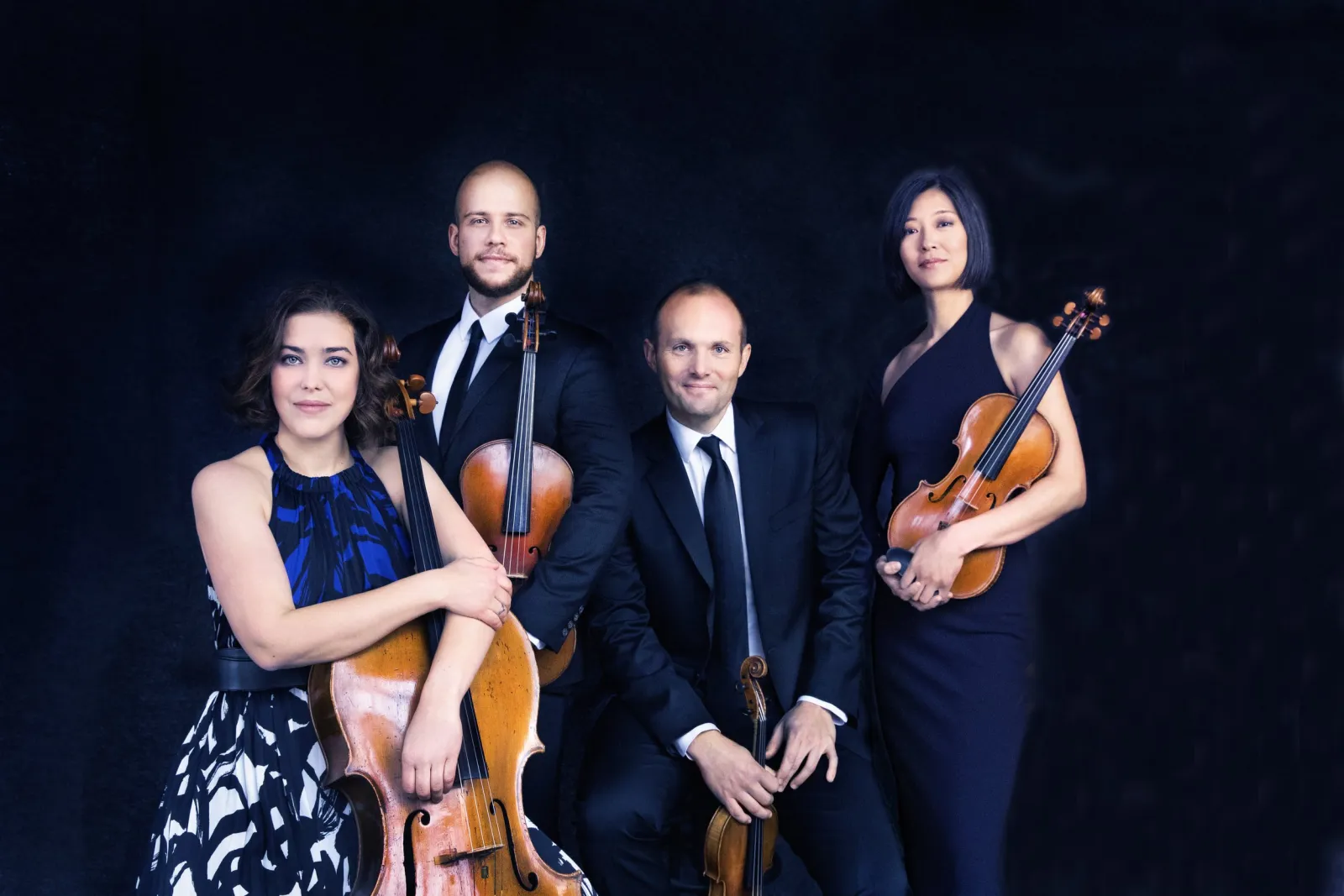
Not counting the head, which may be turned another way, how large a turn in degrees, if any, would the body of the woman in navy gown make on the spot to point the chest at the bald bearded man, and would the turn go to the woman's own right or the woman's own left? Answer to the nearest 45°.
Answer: approximately 45° to the woman's own right

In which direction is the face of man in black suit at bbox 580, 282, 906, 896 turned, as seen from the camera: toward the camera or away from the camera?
toward the camera

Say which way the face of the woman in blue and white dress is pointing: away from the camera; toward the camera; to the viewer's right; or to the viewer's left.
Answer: toward the camera

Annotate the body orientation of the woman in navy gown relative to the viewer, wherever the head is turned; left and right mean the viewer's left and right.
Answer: facing the viewer and to the left of the viewer

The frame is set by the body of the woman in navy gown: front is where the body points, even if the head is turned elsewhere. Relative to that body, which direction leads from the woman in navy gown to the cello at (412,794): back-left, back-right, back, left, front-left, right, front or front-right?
front

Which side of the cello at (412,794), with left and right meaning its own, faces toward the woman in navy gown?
left

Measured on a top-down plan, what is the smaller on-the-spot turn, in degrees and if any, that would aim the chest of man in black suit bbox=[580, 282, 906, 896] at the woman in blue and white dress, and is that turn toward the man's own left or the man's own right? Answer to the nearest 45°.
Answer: approximately 45° to the man's own right

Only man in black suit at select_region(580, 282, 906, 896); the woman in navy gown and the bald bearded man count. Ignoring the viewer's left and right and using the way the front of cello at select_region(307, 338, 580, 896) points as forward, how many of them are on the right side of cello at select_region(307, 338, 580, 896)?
0

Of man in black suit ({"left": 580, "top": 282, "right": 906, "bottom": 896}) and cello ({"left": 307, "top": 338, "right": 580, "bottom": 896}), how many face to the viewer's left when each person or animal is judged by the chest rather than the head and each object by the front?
0

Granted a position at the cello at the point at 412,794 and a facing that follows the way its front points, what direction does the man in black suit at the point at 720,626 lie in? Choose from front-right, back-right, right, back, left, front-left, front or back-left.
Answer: left

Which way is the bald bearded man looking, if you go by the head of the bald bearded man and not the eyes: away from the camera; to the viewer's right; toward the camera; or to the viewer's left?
toward the camera

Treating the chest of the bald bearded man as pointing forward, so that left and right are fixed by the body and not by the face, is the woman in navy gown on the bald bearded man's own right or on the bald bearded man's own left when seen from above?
on the bald bearded man's own left

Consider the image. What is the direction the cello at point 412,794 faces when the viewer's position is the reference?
facing the viewer and to the right of the viewer

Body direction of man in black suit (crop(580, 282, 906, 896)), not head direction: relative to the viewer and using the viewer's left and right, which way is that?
facing the viewer

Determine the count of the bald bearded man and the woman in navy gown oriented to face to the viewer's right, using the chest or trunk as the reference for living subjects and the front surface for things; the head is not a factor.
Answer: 0

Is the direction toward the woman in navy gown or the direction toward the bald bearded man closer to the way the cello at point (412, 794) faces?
the woman in navy gown
